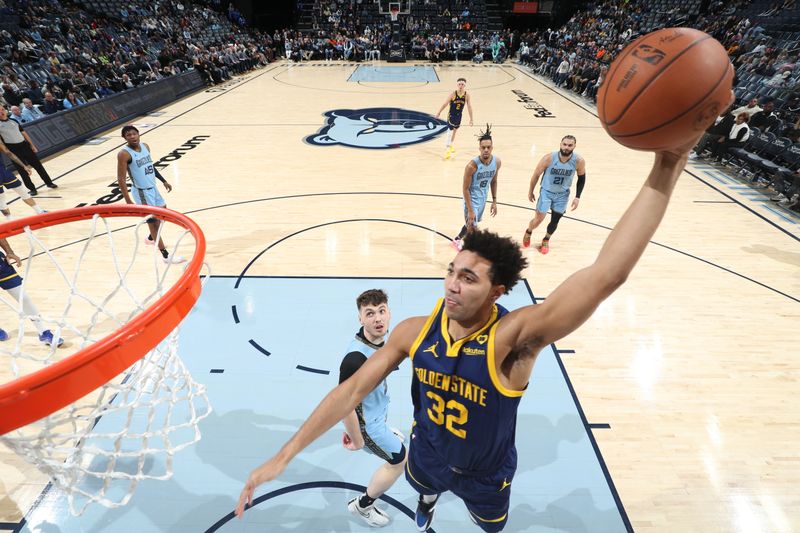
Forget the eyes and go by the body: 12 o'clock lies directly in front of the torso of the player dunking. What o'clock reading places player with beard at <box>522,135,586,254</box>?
The player with beard is roughly at 5 o'clock from the player dunking.

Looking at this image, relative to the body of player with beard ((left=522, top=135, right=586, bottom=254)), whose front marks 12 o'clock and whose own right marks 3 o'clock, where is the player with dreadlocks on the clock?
The player with dreadlocks is roughly at 2 o'clock from the player with beard.

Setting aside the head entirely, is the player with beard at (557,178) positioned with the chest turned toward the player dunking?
yes

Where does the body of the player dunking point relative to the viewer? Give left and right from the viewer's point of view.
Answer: facing the viewer and to the left of the viewer

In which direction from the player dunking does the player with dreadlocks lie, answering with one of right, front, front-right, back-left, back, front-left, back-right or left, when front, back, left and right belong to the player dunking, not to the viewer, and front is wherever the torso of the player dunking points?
back-right

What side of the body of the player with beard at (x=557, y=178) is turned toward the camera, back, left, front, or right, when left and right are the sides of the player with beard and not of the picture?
front

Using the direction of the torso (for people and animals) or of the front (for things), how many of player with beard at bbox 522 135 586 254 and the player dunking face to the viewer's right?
0

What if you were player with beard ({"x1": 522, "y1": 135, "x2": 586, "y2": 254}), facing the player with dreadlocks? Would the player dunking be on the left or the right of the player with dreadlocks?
left
